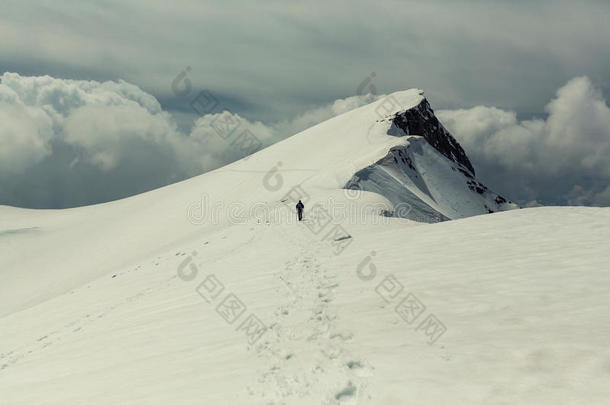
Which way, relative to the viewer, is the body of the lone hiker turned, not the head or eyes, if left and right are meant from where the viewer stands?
facing away from the viewer
